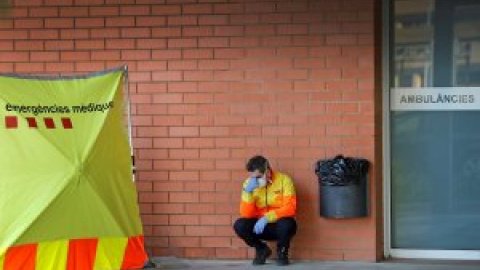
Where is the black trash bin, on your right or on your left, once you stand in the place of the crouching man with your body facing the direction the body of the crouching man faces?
on your left

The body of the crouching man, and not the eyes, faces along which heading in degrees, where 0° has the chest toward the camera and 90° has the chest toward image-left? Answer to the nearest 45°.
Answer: approximately 0°

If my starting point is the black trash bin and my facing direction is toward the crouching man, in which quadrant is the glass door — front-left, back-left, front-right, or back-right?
back-right

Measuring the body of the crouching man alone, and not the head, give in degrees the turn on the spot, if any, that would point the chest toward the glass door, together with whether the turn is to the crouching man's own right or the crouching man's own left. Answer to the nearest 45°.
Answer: approximately 90° to the crouching man's own left
